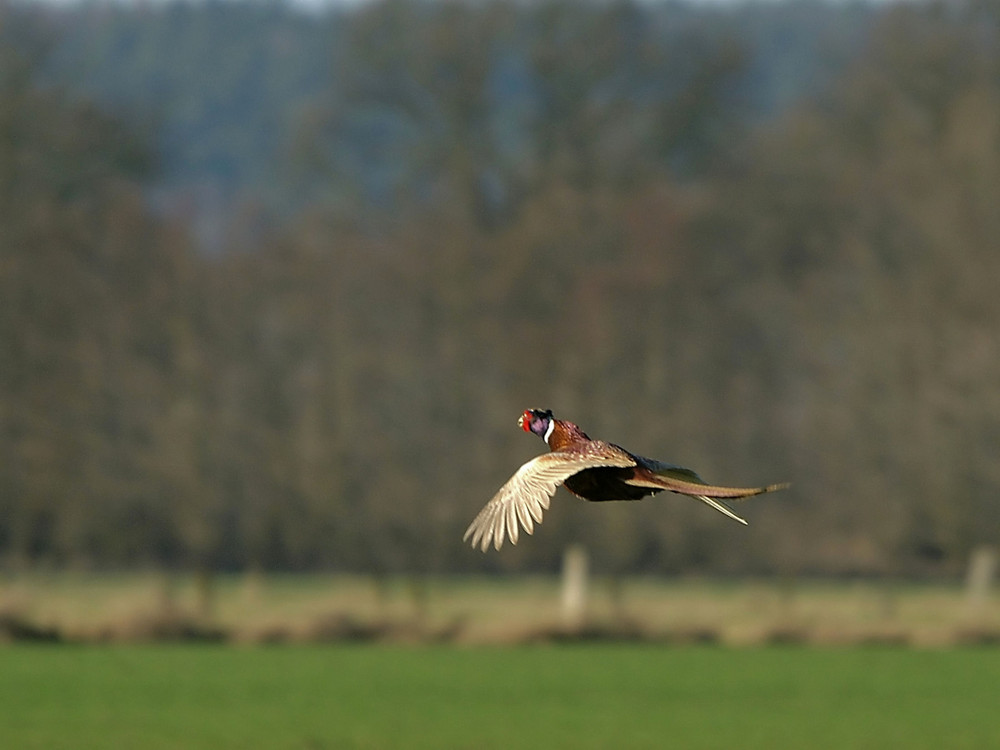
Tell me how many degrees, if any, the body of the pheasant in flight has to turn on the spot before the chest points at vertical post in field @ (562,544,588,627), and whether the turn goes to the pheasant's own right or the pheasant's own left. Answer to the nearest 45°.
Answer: approximately 90° to the pheasant's own right

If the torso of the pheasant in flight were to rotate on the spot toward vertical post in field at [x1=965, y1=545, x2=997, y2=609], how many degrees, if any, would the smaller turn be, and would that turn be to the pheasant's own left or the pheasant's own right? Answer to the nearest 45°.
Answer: approximately 90° to the pheasant's own right

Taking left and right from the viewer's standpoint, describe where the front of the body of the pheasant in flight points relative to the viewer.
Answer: facing to the left of the viewer
